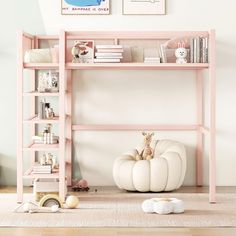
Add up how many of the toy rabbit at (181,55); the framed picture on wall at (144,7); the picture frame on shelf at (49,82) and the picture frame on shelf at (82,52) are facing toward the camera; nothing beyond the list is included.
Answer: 4

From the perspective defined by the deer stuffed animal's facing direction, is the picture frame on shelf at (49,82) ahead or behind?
ahead

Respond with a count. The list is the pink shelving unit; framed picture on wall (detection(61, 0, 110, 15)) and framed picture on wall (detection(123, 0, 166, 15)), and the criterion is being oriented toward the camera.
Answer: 3

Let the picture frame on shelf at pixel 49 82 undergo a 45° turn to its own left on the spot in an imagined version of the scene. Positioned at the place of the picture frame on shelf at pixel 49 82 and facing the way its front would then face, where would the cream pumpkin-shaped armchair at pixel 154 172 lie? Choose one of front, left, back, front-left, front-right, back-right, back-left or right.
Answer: front-left

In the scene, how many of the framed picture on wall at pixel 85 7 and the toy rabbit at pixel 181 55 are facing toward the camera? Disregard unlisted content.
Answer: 2

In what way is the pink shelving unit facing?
toward the camera

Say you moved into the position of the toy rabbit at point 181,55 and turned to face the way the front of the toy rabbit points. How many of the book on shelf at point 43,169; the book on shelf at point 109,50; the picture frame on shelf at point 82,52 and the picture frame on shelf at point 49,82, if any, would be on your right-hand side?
4

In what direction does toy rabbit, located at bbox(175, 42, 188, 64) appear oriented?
toward the camera

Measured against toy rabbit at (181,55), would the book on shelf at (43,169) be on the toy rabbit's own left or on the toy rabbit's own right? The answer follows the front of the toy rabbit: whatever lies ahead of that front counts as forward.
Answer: on the toy rabbit's own right

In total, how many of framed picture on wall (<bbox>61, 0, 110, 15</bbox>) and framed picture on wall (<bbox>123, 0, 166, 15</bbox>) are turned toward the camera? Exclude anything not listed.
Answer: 2

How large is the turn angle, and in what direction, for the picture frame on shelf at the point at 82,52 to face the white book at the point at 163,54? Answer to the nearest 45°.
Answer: approximately 90° to its left
